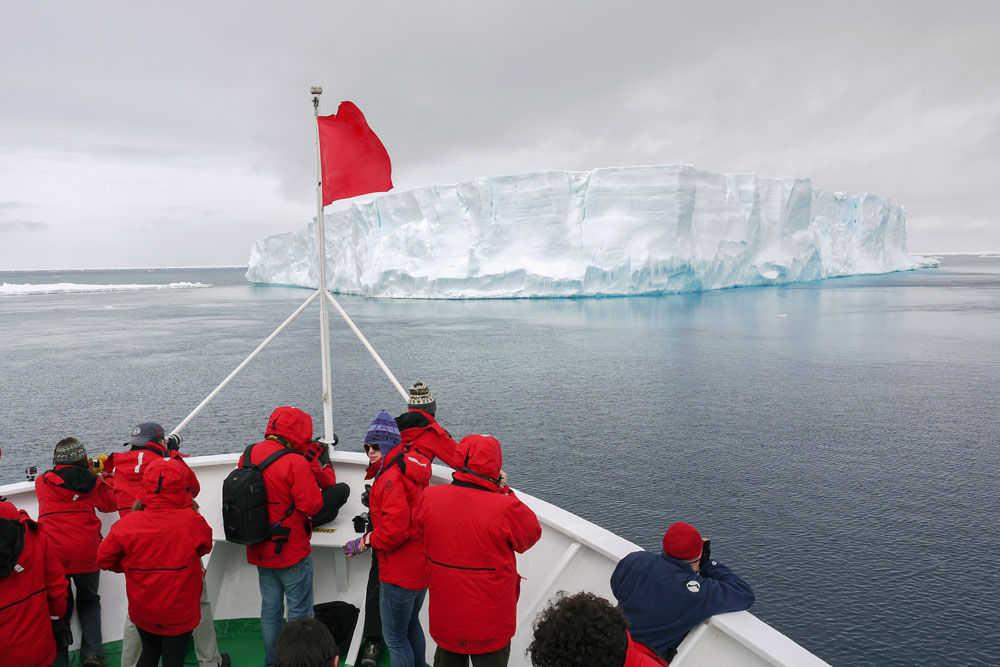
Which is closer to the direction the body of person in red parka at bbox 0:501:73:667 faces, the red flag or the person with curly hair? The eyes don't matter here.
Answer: the red flag

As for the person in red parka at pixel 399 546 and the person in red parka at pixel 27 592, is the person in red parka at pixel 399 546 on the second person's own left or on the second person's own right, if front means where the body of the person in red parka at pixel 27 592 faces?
on the second person's own right

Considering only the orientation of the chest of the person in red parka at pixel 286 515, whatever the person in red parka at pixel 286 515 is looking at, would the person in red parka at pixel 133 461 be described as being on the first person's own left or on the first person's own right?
on the first person's own left

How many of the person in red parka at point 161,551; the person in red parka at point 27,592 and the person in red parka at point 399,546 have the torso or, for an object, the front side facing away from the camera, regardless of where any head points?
2

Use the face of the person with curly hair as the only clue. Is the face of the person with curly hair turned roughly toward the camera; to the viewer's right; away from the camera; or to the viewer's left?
away from the camera

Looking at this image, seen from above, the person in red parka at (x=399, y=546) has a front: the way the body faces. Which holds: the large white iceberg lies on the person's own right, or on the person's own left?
on the person's own right

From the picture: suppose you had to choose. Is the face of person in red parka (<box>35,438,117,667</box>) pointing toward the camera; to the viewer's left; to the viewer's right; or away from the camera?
away from the camera

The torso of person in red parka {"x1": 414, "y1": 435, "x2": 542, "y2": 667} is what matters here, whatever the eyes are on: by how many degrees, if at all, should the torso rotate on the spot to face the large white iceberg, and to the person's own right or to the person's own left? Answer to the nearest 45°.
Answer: approximately 45° to the person's own left

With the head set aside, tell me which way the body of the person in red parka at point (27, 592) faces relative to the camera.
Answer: away from the camera

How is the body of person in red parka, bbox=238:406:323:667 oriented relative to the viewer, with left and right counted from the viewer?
facing away from the viewer and to the right of the viewer

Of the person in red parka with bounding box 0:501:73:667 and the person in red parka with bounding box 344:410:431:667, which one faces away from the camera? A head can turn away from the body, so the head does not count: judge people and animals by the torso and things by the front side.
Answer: the person in red parka with bounding box 0:501:73:667

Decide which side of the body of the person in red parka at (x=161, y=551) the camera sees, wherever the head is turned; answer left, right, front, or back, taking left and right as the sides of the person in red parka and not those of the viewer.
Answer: back

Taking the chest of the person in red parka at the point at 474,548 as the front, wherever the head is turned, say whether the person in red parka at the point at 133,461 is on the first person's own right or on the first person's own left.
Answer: on the first person's own left

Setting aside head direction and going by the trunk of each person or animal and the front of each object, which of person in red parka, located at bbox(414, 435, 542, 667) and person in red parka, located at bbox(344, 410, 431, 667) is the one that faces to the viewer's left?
person in red parka, located at bbox(344, 410, 431, 667)

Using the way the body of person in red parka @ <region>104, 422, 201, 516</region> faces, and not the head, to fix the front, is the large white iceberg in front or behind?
in front

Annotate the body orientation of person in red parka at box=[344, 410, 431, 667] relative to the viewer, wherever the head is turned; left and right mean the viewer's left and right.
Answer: facing to the left of the viewer
